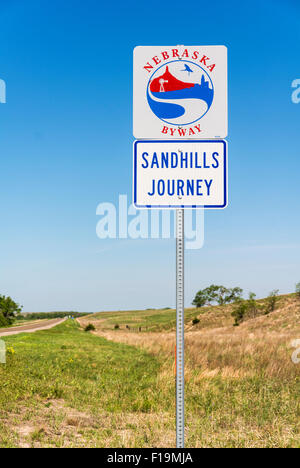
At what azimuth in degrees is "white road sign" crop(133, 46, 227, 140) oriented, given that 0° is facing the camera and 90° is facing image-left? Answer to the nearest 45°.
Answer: approximately 0°

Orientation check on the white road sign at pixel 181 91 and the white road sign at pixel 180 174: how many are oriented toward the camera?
2
